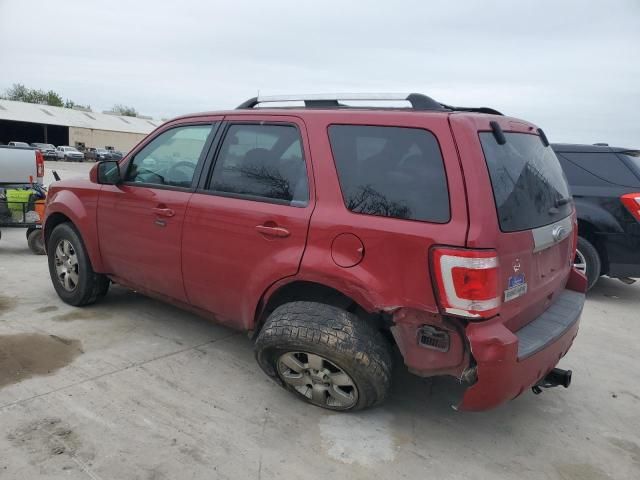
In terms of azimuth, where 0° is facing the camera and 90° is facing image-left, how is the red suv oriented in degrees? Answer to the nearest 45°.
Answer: approximately 135°

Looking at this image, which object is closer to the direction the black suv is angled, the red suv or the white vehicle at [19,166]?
the white vehicle

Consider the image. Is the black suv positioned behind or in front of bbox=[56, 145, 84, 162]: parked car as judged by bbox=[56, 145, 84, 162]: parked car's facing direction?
in front

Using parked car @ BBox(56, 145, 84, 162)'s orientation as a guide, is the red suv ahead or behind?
ahead

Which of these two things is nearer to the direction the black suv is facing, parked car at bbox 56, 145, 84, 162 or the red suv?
the parked car

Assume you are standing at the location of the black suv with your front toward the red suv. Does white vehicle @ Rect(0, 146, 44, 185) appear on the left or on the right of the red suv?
right

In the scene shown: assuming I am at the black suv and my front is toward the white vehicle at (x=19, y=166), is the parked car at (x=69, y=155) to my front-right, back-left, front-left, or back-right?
front-right

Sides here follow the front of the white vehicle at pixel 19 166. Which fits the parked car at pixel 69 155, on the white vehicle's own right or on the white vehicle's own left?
on the white vehicle's own right

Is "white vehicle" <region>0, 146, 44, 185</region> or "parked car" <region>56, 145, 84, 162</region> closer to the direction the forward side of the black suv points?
the parked car
